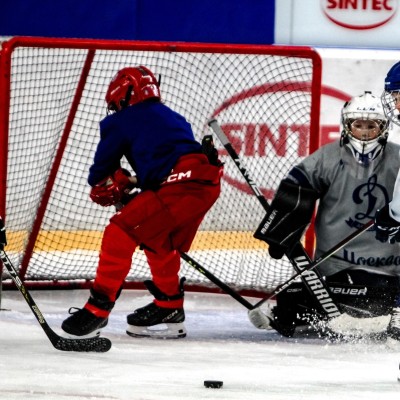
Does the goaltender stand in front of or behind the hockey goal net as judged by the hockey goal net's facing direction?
in front

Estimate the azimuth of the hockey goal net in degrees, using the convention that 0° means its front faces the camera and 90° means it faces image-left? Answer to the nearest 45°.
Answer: approximately 315°

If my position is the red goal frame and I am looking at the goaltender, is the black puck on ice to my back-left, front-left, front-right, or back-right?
front-right

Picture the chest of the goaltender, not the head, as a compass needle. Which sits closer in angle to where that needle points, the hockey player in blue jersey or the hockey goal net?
the hockey player in blue jersey

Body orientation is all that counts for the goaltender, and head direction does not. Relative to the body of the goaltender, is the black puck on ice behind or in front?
in front

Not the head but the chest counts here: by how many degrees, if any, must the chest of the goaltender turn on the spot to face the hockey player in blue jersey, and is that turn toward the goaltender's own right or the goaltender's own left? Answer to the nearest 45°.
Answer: approximately 90° to the goaltender's own right

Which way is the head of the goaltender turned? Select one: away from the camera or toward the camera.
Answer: toward the camera

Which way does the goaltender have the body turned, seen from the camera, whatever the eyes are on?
toward the camera

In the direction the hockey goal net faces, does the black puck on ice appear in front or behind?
in front

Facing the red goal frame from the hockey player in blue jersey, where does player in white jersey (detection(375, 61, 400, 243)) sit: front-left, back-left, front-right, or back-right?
back-right

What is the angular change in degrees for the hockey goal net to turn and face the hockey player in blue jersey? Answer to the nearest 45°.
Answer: approximately 45° to its right

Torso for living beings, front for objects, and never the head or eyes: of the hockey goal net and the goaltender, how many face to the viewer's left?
0

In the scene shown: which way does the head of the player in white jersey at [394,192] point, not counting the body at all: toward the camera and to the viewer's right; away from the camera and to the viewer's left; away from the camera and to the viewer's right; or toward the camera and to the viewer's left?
toward the camera and to the viewer's left
